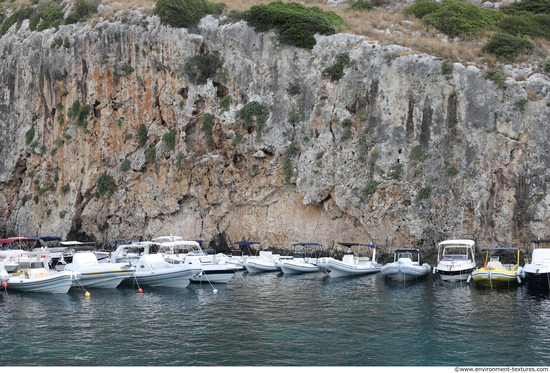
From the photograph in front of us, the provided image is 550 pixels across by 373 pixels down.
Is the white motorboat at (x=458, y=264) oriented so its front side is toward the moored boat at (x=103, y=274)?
no

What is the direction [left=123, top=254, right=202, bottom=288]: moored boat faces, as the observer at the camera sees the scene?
facing the viewer and to the right of the viewer

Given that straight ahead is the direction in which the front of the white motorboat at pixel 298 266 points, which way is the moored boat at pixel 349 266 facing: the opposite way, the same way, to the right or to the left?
the same way

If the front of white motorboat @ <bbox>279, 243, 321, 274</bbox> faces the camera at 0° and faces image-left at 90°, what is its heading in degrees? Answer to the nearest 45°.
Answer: approximately 45°

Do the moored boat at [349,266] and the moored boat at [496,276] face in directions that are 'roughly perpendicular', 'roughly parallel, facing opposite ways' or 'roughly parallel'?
roughly parallel

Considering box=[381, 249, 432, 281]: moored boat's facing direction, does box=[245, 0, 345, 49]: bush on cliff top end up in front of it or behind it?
behind

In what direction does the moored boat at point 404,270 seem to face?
toward the camera

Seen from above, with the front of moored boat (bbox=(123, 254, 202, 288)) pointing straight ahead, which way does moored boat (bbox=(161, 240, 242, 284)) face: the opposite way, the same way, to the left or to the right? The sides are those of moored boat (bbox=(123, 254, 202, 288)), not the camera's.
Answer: the same way

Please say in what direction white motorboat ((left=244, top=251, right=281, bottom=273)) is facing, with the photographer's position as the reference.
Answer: facing the viewer and to the left of the viewer

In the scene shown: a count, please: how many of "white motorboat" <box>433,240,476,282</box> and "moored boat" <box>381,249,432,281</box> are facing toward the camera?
2

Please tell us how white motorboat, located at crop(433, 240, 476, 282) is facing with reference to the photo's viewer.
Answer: facing the viewer

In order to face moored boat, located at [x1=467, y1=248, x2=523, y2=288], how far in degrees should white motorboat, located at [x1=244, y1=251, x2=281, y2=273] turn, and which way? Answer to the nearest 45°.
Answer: approximately 90° to its left
